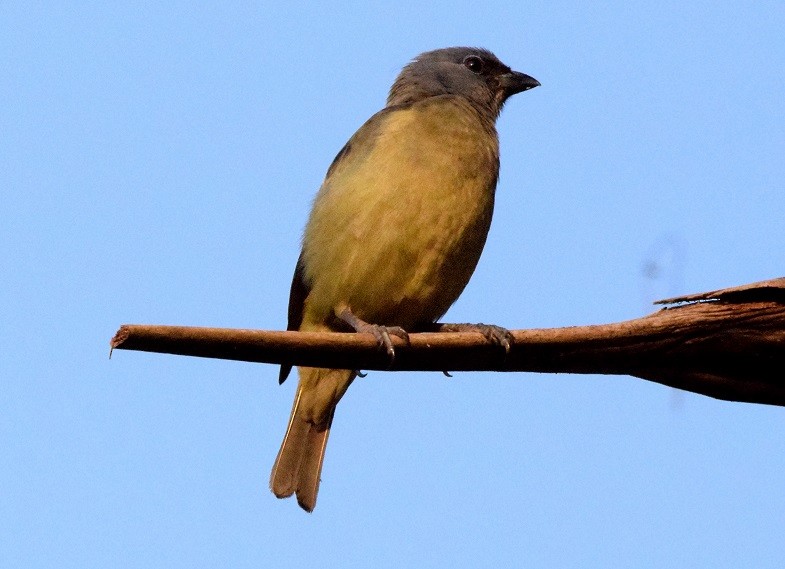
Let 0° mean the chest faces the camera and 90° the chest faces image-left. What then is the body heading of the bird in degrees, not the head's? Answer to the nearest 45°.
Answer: approximately 315°
